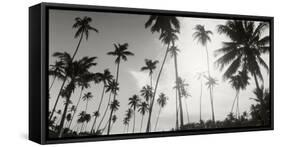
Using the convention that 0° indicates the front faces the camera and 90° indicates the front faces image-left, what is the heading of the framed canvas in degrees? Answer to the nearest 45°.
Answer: approximately 315°
